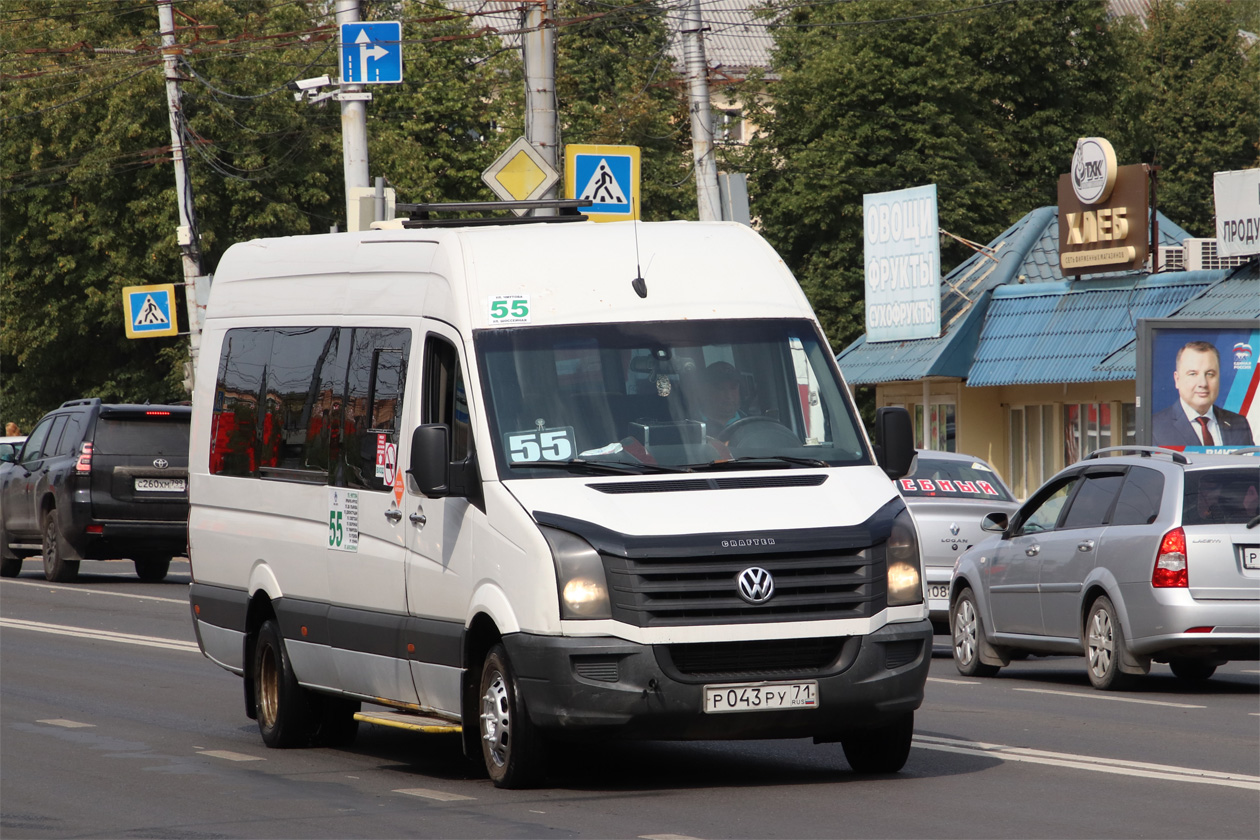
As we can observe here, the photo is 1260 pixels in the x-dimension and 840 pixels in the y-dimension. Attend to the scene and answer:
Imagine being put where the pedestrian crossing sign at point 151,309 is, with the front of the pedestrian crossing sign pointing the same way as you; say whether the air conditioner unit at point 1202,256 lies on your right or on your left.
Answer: on your left

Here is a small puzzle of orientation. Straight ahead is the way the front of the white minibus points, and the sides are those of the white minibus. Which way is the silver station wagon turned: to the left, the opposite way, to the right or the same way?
the opposite way

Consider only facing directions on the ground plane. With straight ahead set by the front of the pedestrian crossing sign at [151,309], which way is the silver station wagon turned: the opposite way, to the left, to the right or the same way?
the opposite way

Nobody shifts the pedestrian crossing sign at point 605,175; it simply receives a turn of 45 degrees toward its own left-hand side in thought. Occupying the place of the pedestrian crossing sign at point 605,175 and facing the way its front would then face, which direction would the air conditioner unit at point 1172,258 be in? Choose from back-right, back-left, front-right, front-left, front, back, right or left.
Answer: left

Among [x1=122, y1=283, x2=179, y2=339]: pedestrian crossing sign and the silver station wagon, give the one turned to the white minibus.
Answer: the pedestrian crossing sign

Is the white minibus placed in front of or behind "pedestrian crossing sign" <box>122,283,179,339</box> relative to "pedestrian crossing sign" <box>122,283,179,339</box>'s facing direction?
in front

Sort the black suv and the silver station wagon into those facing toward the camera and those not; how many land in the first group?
0

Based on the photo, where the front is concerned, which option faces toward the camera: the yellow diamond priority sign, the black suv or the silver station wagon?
the yellow diamond priority sign

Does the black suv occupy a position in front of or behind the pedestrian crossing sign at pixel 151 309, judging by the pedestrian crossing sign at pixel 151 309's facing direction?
in front

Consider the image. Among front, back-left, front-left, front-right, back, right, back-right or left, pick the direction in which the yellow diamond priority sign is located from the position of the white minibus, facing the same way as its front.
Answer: back-left
